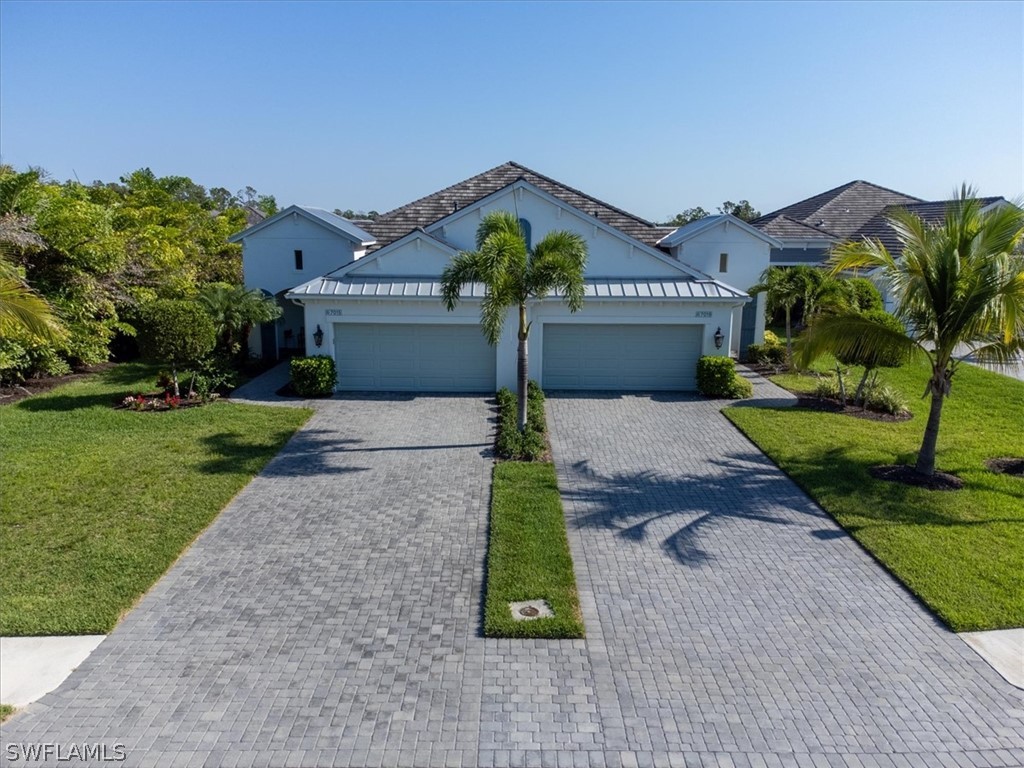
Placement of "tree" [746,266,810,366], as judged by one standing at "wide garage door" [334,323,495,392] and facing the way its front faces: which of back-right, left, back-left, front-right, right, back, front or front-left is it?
left

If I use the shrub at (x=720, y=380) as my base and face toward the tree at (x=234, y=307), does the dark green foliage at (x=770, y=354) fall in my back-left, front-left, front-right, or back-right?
back-right

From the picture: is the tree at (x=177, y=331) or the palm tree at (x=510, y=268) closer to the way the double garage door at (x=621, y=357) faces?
the palm tree

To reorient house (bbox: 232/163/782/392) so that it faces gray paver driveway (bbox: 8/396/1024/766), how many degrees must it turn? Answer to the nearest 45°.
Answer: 0° — it already faces it

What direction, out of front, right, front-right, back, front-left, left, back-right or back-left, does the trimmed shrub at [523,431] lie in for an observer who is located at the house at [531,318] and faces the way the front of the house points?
front

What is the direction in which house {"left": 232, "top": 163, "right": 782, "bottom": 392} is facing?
toward the camera

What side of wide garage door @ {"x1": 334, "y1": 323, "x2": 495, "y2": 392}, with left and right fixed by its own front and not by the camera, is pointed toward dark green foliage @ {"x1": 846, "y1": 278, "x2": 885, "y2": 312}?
left

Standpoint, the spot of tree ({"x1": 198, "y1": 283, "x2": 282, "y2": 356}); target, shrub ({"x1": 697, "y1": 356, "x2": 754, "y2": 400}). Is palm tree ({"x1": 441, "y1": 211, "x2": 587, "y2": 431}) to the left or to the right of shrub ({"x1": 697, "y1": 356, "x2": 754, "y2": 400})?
right

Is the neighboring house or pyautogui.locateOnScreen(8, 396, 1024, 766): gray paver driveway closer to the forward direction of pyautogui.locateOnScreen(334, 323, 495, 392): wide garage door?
the gray paver driveway

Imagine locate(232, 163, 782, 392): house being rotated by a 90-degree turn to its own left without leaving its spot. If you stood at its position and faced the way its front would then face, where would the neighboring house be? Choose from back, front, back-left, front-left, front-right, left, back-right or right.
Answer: front-left

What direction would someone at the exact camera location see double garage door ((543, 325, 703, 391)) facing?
facing the viewer

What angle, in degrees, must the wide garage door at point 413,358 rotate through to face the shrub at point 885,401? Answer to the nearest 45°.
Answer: approximately 90° to its left

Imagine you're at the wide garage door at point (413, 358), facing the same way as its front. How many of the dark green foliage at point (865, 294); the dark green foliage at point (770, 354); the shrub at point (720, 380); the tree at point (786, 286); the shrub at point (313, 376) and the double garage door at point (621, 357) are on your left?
5

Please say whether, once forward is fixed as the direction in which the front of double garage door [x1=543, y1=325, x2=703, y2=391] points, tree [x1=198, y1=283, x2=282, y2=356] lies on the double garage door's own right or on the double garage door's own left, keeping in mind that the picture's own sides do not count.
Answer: on the double garage door's own right
